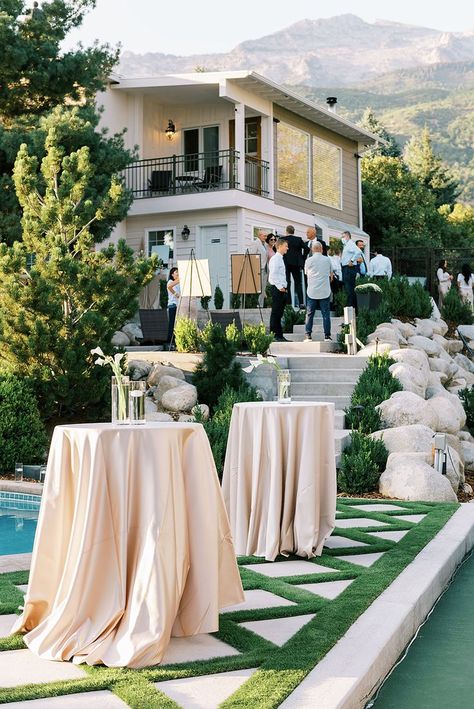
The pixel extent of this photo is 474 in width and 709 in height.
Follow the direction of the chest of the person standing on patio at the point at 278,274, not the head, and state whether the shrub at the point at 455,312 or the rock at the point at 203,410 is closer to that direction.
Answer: the shrub

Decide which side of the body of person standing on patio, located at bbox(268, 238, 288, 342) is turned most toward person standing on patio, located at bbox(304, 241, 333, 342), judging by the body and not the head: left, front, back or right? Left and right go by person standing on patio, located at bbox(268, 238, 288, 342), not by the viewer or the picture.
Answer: front

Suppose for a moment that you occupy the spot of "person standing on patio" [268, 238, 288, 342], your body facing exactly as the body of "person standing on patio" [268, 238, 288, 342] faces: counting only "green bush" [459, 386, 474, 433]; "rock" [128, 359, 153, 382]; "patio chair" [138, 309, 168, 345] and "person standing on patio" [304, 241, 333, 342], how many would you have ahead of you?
2

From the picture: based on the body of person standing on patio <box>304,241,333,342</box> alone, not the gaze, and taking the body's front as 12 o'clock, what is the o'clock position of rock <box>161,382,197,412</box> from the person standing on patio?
The rock is roughly at 7 o'clock from the person standing on patio.

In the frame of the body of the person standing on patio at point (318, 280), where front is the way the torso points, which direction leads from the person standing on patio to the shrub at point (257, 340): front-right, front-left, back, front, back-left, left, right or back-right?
back-left

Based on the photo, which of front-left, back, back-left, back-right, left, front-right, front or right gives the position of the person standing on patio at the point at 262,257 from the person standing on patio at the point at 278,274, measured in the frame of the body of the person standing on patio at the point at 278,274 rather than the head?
left

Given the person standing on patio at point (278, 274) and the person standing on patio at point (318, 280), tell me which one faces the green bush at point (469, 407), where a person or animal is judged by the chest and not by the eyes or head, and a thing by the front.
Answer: the person standing on patio at point (278, 274)

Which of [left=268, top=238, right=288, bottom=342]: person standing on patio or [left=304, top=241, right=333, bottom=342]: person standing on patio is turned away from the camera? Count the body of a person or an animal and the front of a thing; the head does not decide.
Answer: [left=304, top=241, right=333, bottom=342]: person standing on patio

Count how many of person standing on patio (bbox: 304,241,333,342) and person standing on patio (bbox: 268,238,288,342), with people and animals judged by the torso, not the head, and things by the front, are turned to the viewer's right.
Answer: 1

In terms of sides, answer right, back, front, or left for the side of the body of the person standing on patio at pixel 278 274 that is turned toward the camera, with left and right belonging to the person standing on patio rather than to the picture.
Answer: right

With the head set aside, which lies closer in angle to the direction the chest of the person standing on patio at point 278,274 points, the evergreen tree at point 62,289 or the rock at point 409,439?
the rock

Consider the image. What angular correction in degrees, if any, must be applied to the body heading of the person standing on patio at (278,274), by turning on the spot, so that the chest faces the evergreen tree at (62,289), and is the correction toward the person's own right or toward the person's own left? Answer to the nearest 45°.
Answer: approximately 135° to the person's own right

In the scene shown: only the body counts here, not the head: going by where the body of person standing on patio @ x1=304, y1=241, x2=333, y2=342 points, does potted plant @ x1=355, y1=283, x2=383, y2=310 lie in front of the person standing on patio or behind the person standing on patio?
in front

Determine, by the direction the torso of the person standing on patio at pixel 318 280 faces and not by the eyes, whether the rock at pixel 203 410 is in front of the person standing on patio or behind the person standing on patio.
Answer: behind

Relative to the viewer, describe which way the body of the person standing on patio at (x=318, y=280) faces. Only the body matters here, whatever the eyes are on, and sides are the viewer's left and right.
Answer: facing away from the viewer

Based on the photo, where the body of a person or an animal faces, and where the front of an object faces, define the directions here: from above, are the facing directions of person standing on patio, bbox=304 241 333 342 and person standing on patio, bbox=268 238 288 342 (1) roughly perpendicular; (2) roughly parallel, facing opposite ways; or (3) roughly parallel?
roughly perpendicular

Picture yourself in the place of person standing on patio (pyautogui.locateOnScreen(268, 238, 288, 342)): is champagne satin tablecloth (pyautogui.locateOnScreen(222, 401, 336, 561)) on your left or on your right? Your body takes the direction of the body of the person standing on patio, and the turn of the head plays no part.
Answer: on your right

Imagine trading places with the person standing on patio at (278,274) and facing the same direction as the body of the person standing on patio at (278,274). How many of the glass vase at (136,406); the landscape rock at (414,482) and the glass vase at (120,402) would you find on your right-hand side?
3

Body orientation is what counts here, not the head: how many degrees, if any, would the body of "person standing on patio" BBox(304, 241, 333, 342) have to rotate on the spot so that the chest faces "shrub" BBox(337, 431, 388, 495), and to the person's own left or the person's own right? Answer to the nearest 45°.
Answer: approximately 180°
